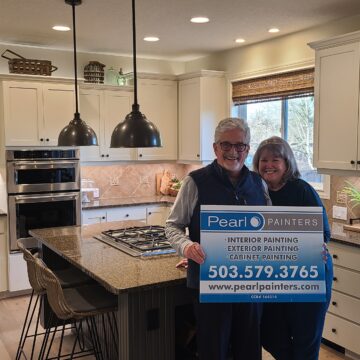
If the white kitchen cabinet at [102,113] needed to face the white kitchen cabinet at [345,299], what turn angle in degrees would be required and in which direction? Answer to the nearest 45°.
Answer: approximately 45° to its left

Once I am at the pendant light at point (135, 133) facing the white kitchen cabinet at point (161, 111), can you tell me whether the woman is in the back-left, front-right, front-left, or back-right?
back-right

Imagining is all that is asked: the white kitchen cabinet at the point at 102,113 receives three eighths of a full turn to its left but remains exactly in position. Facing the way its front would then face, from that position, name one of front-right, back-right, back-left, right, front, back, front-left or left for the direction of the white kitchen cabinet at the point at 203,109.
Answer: front-right

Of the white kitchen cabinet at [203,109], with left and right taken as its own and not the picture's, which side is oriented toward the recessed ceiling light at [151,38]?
front

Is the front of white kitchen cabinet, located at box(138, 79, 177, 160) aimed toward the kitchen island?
yes

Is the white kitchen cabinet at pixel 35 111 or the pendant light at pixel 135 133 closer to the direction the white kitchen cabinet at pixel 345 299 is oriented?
the pendant light

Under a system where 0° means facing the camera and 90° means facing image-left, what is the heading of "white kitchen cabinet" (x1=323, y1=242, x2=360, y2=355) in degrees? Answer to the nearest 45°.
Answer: approximately 45°

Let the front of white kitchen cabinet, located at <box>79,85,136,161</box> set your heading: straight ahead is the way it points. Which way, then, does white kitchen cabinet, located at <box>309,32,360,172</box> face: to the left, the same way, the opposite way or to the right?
to the right

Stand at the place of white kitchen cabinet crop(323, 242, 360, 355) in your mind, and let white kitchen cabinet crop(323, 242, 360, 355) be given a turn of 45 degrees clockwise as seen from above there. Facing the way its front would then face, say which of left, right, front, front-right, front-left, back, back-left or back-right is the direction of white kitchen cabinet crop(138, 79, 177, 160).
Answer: front-right
